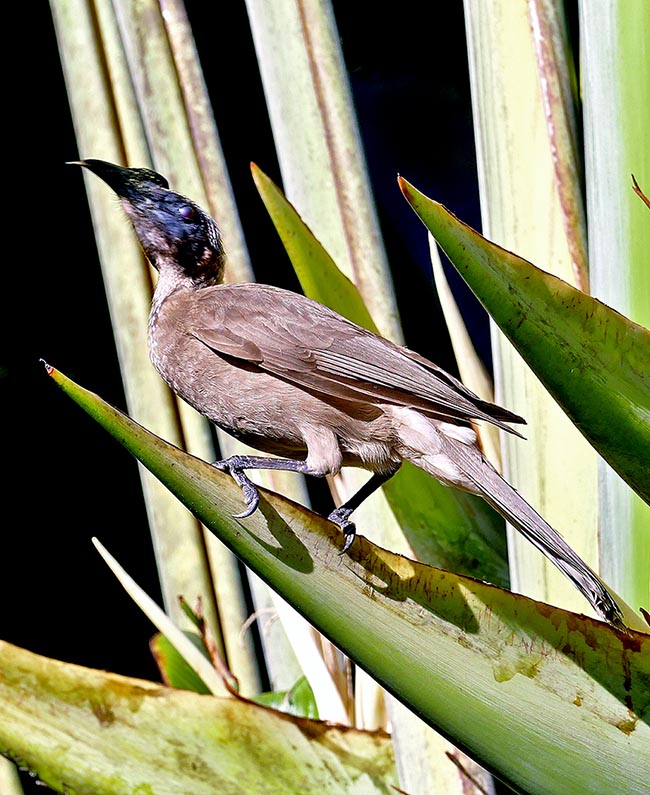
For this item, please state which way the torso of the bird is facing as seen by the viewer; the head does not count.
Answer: to the viewer's left
